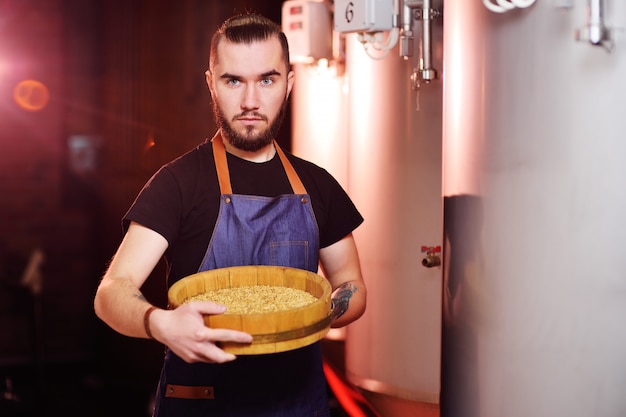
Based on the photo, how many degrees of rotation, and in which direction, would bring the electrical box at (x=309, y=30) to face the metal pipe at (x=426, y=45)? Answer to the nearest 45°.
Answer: approximately 45° to its left

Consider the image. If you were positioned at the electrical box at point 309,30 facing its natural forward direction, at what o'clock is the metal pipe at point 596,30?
The metal pipe is roughly at 10 o'clock from the electrical box.

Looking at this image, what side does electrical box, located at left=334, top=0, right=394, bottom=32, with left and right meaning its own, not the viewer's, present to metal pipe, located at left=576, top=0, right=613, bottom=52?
left

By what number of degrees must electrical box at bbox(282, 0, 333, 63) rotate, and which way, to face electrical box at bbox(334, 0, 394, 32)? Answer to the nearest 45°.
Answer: approximately 45° to its left

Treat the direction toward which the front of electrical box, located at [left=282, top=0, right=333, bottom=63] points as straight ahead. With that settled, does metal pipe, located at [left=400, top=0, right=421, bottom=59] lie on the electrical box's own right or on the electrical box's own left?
on the electrical box's own left

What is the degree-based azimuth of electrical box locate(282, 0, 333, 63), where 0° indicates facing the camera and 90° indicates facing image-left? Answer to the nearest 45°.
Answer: approximately 45°

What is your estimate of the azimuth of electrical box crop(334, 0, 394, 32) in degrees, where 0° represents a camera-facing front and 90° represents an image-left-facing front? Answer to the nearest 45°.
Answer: approximately 45°
